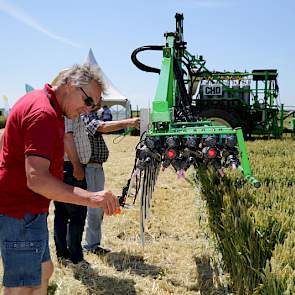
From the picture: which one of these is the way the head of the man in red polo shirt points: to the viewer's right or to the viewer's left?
to the viewer's right

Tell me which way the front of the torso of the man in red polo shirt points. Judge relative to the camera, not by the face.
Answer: to the viewer's right

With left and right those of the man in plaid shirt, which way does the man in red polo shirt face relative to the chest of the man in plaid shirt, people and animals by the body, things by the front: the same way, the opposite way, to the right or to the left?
the same way

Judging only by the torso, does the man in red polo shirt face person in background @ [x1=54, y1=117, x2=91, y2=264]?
no

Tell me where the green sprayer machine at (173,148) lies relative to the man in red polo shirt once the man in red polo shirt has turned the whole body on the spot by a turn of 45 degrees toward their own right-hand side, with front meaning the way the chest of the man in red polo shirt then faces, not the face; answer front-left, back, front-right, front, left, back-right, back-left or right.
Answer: left

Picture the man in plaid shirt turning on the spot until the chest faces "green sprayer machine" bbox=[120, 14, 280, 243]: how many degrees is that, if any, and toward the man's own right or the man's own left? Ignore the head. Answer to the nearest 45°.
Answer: approximately 45° to the man's own right

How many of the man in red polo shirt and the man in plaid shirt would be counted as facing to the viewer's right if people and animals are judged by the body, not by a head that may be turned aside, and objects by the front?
2

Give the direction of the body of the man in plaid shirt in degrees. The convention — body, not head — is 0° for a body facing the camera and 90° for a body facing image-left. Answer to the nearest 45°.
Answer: approximately 270°
